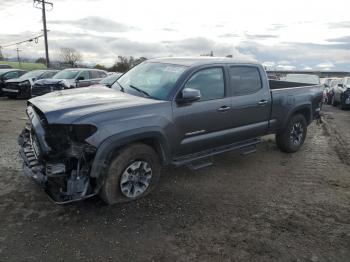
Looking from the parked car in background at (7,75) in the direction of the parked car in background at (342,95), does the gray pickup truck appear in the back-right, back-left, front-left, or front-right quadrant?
front-right

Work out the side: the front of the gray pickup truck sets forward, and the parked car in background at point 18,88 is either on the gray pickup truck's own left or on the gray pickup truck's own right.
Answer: on the gray pickup truck's own right

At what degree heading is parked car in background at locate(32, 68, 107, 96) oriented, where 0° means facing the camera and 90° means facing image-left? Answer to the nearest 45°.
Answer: approximately 45°

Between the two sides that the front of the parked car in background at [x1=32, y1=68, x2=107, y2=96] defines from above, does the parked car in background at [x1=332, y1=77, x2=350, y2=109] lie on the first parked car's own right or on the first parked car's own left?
on the first parked car's own left

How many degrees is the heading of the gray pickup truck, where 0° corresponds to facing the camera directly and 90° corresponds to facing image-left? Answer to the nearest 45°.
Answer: approximately 45°

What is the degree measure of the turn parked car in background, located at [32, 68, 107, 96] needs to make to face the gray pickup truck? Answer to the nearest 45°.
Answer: approximately 45° to its left

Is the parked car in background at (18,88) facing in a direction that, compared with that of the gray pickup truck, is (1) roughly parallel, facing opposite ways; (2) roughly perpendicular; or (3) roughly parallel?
roughly parallel

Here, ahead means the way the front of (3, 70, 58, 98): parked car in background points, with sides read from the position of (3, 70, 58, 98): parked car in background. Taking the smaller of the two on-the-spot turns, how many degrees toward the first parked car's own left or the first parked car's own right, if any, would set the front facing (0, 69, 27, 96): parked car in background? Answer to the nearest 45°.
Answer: approximately 135° to the first parked car's own right

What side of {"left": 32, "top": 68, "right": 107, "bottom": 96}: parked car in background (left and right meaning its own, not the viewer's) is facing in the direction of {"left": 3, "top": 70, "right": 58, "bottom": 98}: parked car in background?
right

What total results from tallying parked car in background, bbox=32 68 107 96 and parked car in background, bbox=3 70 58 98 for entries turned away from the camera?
0

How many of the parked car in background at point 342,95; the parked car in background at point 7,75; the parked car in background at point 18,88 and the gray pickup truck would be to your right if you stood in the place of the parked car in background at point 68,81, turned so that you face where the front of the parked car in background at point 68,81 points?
2

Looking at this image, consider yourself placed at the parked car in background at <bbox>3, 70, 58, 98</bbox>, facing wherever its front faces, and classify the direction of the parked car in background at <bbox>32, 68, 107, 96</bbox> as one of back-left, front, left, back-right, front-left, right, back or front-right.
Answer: left

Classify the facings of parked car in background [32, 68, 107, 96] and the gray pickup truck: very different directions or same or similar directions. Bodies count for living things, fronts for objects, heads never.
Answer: same or similar directions

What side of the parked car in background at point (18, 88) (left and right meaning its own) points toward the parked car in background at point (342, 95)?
left
